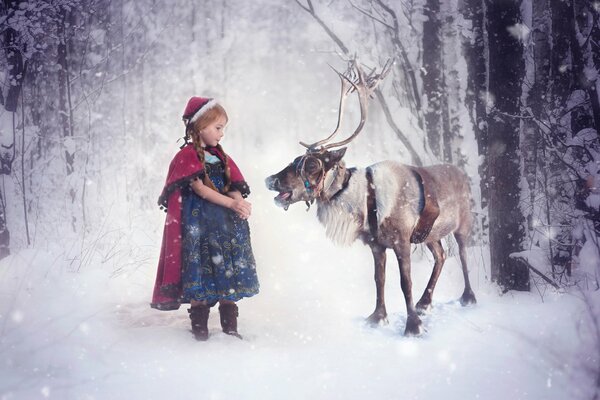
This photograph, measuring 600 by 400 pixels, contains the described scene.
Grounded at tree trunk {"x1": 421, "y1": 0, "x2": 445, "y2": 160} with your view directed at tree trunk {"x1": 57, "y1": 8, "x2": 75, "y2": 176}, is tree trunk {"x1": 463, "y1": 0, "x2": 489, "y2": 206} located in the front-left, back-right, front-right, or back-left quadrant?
back-left

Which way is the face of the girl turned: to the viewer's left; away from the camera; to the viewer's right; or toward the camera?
to the viewer's right

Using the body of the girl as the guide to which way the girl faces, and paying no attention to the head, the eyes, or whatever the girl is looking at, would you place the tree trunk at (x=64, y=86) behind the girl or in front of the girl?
behind

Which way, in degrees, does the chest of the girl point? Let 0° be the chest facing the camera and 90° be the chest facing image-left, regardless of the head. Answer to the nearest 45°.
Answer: approximately 315°

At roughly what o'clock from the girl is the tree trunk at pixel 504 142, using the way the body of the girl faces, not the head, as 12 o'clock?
The tree trunk is roughly at 10 o'clock from the girl.

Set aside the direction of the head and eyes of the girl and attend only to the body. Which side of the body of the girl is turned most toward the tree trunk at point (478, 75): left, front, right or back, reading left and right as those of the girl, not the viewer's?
left

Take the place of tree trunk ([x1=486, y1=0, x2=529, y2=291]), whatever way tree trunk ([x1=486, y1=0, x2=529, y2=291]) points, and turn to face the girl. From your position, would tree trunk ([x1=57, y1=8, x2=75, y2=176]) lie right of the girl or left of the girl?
right

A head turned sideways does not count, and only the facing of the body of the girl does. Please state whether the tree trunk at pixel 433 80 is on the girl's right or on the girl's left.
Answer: on the girl's left
